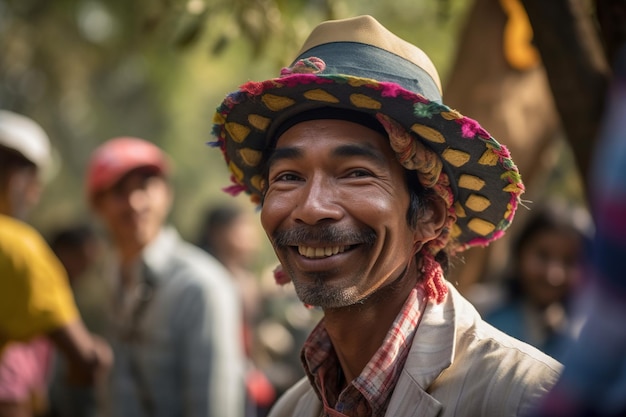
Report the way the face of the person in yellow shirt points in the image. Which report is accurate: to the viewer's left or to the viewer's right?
to the viewer's right

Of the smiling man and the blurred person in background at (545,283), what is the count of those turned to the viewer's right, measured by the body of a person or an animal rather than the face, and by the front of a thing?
0

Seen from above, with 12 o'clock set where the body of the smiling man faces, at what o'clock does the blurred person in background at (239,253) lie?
The blurred person in background is roughly at 4 o'clock from the smiling man.

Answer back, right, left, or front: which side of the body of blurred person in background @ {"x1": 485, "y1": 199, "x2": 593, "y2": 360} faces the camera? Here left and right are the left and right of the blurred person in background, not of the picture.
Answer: front

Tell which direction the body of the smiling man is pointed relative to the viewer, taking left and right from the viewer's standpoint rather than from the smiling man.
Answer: facing the viewer and to the left of the viewer

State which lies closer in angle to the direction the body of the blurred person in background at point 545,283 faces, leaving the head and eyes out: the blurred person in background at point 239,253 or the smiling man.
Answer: the smiling man

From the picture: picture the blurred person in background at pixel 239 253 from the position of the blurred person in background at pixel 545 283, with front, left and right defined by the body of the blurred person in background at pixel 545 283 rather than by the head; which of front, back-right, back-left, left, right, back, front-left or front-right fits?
back-right

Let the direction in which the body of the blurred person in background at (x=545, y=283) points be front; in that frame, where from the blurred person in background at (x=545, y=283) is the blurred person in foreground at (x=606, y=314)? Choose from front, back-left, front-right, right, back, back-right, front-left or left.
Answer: front
